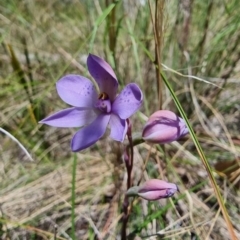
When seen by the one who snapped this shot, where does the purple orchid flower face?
facing the viewer and to the left of the viewer
